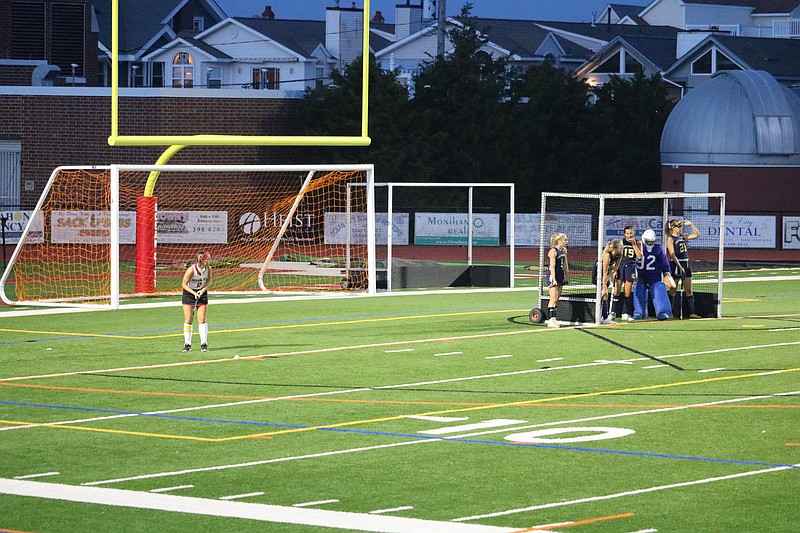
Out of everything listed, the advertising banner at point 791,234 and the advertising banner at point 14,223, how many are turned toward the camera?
2

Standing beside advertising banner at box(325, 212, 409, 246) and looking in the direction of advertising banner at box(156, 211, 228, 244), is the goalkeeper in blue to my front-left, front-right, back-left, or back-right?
back-left

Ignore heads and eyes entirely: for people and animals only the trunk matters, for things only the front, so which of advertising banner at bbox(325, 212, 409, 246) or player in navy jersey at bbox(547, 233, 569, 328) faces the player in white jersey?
the advertising banner

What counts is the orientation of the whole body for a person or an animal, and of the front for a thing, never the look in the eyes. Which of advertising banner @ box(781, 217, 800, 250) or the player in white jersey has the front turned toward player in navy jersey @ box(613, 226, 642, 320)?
the advertising banner

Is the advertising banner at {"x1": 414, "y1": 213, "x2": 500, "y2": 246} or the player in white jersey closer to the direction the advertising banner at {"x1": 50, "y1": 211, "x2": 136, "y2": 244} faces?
the player in white jersey

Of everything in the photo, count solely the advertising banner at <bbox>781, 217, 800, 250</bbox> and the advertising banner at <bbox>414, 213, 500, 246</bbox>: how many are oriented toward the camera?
2

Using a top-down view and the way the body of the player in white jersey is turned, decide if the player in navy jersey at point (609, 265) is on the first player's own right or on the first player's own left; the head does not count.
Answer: on the first player's own left

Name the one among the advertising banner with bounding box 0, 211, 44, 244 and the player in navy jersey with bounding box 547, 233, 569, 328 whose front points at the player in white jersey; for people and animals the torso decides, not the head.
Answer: the advertising banner

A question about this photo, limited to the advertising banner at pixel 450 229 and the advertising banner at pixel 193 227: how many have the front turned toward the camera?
2

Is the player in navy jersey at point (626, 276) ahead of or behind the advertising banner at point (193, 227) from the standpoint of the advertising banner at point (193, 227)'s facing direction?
ahead

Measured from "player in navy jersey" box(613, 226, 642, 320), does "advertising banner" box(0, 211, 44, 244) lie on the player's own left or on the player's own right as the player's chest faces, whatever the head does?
on the player's own right

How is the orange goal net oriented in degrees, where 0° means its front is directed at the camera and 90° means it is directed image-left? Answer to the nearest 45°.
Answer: approximately 315°
